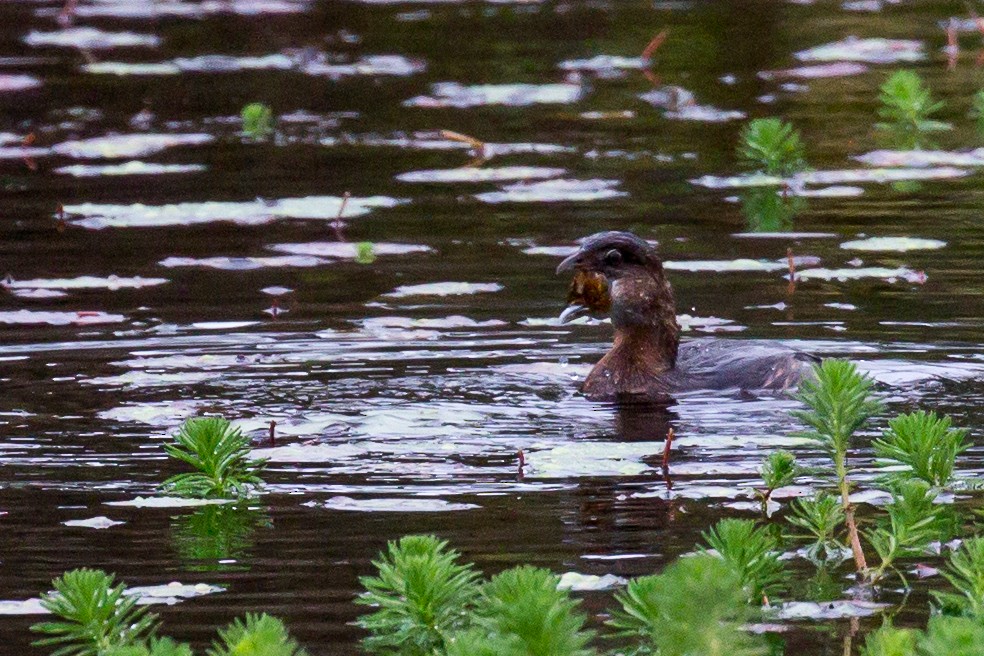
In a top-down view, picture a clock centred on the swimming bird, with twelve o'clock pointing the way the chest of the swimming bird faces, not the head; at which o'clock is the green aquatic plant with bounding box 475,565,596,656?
The green aquatic plant is roughly at 9 o'clock from the swimming bird.

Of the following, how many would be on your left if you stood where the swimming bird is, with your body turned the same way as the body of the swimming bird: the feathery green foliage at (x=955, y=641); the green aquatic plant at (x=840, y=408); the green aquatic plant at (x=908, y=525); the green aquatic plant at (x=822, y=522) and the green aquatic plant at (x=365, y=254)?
4

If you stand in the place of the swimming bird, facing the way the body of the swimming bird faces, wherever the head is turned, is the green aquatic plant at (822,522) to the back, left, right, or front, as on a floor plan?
left

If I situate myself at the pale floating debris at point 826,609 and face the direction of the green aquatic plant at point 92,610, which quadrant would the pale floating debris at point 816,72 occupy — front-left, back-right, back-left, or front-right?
back-right

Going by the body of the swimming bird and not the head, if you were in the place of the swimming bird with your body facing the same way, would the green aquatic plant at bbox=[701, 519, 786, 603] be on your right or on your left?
on your left

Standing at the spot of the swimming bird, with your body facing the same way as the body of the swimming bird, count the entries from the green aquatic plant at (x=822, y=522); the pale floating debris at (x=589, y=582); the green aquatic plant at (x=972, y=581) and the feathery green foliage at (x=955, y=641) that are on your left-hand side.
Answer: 4

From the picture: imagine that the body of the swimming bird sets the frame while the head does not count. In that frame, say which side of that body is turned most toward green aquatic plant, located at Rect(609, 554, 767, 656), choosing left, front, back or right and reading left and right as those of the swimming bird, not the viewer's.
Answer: left

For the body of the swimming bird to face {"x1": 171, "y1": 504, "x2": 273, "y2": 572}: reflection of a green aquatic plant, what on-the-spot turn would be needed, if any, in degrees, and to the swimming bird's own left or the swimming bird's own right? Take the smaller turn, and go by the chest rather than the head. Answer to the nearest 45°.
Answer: approximately 45° to the swimming bird's own left

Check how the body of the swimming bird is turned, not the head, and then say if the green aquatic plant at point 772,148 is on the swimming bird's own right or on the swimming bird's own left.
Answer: on the swimming bird's own right

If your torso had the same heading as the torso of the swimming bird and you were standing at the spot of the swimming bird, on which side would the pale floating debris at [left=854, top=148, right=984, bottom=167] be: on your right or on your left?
on your right

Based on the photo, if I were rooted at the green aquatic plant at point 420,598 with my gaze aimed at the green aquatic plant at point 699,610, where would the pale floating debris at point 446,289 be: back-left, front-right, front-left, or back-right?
back-left

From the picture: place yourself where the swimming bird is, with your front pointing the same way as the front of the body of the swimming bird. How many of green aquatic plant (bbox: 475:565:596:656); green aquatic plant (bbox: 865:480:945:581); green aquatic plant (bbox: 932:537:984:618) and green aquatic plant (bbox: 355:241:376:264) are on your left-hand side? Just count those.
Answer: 3

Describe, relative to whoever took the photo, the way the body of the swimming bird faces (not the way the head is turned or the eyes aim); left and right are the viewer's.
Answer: facing to the left of the viewer

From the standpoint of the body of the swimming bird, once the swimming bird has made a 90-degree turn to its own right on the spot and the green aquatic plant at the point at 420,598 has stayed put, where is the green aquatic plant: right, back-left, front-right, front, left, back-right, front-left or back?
back

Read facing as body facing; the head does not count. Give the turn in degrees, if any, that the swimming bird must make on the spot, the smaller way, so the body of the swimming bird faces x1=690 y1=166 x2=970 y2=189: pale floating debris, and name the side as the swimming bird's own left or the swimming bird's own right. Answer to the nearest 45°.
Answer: approximately 90° to the swimming bird's own right

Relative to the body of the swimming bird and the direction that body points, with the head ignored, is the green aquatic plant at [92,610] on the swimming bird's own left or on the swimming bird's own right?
on the swimming bird's own left
